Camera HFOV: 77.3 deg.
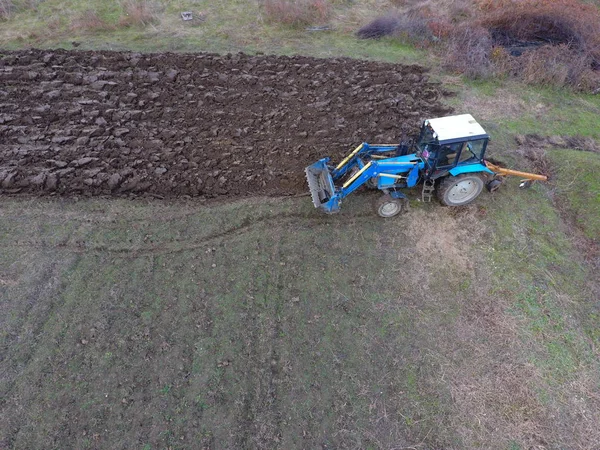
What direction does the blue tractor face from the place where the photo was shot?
facing to the left of the viewer

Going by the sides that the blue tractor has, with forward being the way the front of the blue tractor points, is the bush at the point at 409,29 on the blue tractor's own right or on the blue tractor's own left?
on the blue tractor's own right

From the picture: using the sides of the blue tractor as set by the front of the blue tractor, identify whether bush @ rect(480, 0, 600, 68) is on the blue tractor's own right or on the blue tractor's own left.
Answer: on the blue tractor's own right

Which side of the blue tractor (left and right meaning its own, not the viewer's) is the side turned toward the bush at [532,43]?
right

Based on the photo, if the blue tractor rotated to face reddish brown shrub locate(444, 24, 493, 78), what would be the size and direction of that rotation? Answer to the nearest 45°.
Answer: approximately 90° to its right

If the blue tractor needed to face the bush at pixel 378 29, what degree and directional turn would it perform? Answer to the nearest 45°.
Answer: approximately 90° to its right
